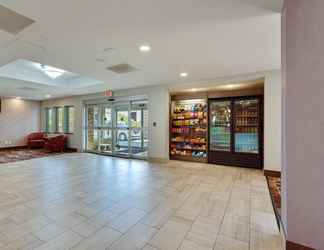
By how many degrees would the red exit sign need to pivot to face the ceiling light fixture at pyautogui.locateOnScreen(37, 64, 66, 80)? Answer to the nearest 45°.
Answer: approximately 45° to its right

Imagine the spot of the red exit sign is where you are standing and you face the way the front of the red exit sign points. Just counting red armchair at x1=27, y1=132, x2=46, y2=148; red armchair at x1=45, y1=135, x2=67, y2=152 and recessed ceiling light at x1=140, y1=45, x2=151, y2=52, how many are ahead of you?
1

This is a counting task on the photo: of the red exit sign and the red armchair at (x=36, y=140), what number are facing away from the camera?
0

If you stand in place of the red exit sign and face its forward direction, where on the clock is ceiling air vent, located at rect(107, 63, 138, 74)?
The ceiling air vent is roughly at 12 o'clock from the red exit sign.

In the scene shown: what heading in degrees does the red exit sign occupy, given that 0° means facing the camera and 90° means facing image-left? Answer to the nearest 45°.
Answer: approximately 0°

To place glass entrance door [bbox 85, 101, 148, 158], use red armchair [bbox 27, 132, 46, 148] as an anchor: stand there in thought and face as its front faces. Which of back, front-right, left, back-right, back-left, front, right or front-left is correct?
left

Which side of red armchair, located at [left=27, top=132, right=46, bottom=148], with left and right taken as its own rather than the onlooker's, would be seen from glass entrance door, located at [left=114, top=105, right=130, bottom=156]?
left

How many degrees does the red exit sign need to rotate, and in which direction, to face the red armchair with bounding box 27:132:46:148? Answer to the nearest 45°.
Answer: approximately 135° to its right
